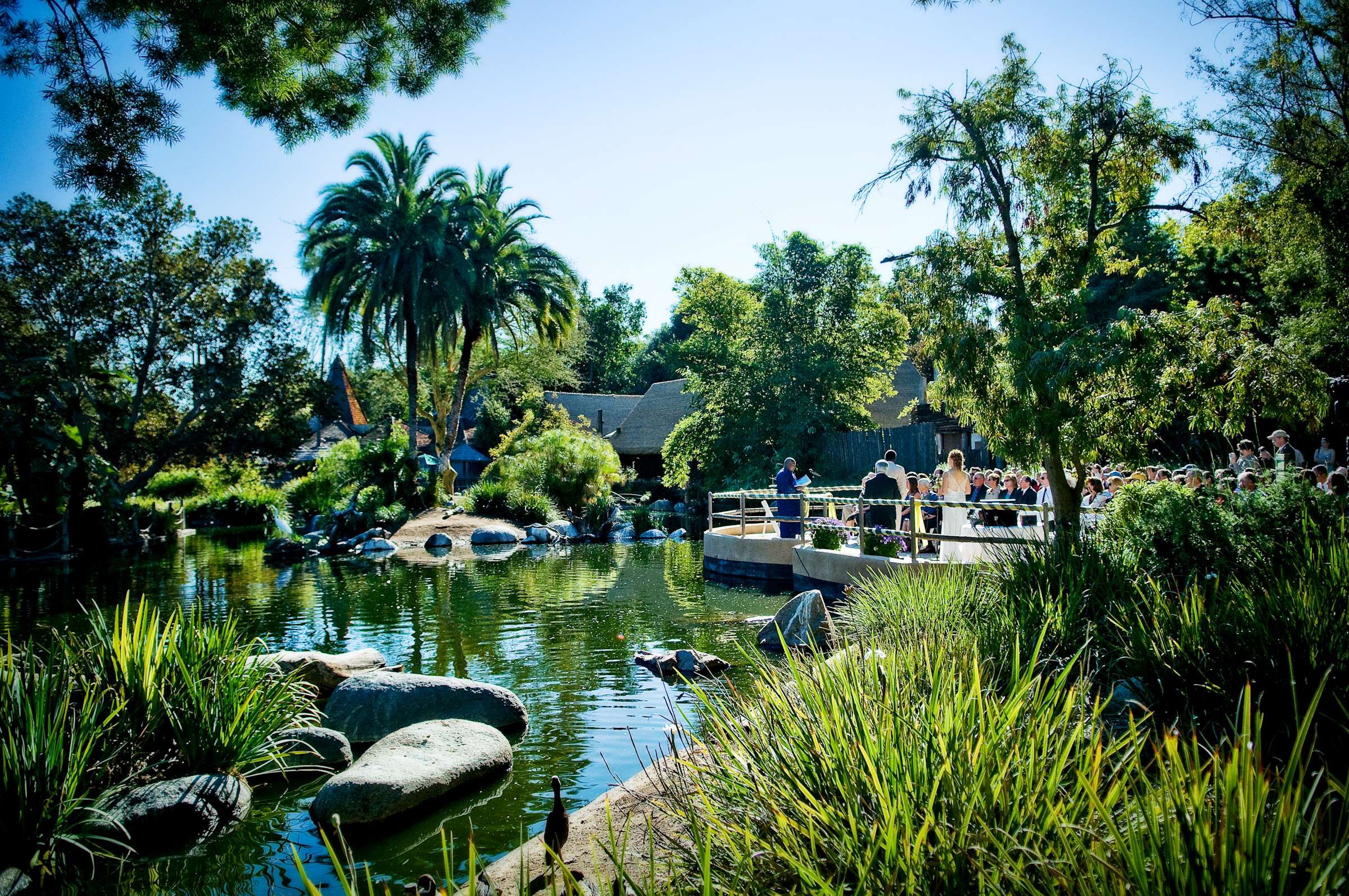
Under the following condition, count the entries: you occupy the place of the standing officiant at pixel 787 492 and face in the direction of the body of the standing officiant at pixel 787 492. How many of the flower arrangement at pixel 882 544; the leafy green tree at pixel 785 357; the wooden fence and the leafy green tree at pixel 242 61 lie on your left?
2

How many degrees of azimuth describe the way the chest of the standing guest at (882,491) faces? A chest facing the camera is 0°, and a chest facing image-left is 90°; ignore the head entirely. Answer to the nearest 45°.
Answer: approximately 180°

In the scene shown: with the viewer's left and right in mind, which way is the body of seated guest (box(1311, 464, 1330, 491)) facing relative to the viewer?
facing to the left of the viewer

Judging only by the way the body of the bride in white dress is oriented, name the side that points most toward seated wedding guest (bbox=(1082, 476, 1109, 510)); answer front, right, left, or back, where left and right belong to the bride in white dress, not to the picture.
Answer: right

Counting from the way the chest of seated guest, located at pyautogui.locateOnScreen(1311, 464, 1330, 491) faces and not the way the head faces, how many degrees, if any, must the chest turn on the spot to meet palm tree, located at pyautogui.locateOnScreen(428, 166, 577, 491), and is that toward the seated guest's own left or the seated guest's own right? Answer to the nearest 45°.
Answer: approximately 45° to the seated guest's own right

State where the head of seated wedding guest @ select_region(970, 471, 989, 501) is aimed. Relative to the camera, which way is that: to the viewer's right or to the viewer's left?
to the viewer's left

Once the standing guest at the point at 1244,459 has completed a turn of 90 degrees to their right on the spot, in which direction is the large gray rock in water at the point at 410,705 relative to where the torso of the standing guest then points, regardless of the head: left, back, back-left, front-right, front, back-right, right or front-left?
back-left

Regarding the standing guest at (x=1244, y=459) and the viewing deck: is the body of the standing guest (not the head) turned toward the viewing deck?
yes

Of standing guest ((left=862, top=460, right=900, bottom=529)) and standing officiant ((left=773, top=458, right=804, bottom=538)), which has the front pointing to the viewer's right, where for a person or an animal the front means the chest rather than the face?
standing officiant ((left=773, top=458, right=804, bottom=538))

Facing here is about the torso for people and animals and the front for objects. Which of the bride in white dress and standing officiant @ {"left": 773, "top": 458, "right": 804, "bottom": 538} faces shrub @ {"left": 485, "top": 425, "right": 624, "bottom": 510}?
the bride in white dress

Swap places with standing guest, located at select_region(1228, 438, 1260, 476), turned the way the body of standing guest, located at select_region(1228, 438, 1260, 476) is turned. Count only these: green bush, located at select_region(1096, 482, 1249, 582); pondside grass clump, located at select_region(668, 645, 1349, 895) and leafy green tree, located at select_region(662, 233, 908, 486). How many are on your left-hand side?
2

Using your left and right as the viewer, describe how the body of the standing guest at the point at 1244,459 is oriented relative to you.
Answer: facing to the left of the viewer

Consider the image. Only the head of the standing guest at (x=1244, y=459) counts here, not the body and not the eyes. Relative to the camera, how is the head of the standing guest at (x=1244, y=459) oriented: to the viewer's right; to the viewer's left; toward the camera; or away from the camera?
to the viewer's left

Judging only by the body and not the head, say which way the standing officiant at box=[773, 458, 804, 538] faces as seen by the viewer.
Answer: to the viewer's right

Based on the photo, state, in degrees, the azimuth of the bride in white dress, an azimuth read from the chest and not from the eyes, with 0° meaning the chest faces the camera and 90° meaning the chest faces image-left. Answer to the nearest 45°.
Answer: approximately 135°

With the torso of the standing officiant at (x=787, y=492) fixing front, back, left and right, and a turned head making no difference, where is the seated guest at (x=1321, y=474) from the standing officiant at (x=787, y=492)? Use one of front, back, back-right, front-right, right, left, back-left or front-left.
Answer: front-right

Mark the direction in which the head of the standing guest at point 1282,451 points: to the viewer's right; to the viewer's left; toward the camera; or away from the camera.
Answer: to the viewer's left

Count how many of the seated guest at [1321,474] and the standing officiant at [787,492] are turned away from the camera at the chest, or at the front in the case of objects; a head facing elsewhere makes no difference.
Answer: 0

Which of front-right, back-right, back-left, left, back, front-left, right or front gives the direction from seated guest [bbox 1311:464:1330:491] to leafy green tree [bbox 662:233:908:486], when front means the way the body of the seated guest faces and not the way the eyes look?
front-right
